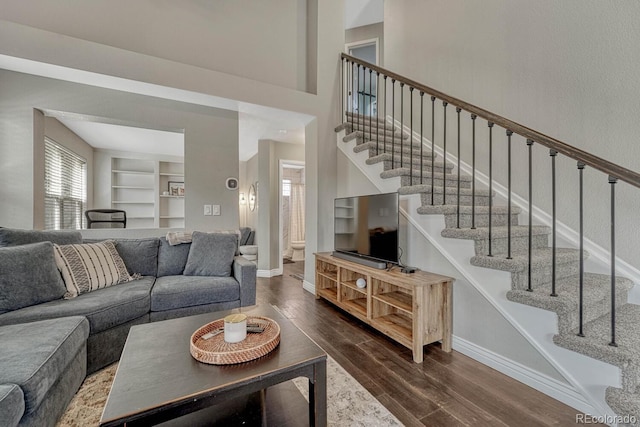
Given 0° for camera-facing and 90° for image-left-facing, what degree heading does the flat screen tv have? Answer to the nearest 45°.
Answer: approximately 45°

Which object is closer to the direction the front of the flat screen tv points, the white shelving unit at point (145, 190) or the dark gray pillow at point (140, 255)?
the dark gray pillow

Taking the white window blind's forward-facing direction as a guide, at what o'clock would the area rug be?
The area rug is roughly at 1 o'clock from the white window blind.

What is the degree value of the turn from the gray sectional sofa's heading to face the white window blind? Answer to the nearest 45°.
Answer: approximately 135° to its left

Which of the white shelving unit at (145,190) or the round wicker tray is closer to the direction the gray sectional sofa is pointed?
the round wicker tray

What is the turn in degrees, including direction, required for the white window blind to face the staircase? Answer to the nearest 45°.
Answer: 0° — it already faces it

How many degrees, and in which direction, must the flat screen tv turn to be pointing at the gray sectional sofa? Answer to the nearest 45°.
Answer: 0° — it already faces it

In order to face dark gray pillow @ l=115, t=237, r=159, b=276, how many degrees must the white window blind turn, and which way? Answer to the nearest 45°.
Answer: approximately 45° to its right

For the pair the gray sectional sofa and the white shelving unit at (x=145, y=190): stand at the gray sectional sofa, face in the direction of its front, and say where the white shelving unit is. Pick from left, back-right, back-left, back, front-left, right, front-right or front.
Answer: back-left

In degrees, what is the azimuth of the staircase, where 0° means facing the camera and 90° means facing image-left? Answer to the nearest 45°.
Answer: approximately 315°

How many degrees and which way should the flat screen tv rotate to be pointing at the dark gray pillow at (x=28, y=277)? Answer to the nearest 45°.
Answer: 0° — it already faces it

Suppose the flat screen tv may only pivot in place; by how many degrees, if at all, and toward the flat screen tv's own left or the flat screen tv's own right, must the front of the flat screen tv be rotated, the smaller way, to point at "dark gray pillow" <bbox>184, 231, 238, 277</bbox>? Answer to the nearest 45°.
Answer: approximately 45° to the flat screen tv's own right
